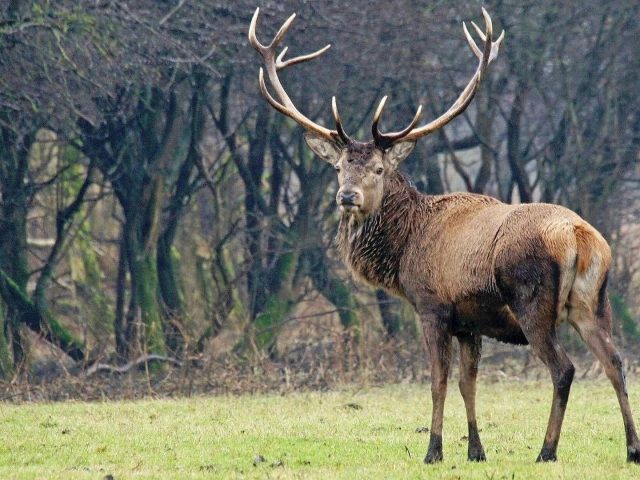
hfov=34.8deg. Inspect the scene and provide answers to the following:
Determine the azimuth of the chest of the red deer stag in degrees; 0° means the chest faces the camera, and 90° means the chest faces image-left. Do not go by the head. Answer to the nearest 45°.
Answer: approximately 135°

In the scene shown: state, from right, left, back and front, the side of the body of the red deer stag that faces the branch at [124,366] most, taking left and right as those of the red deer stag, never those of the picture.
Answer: front
